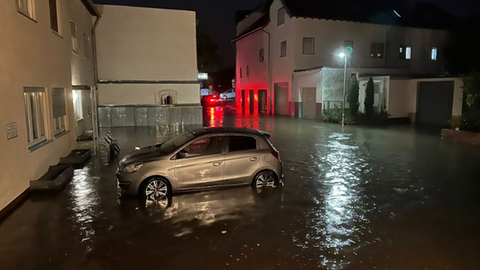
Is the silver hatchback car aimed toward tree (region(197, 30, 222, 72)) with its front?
no

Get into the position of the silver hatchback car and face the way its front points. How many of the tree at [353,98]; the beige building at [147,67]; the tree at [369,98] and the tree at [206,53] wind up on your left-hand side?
0

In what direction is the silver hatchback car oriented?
to the viewer's left

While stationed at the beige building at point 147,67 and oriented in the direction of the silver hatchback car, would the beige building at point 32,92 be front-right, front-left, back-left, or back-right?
front-right

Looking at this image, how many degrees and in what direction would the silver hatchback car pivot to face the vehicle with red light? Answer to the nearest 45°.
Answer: approximately 90° to its right

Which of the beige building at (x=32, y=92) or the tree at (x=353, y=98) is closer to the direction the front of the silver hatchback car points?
the beige building

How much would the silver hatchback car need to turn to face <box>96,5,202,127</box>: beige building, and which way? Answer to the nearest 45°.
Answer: approximately 90° to its right

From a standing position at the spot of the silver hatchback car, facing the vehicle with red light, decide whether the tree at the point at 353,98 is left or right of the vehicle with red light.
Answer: right

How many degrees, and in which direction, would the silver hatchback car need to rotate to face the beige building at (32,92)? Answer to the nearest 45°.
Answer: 0° — it already faces it

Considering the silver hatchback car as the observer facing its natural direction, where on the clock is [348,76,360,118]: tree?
The tree is roughly at 4 o'clock from the silver hatchback car.

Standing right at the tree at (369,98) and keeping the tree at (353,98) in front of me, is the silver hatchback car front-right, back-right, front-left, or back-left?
front-left

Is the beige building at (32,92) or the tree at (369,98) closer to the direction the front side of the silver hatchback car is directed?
the beige building

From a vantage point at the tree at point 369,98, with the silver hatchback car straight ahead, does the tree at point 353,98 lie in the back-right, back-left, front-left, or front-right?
front-right

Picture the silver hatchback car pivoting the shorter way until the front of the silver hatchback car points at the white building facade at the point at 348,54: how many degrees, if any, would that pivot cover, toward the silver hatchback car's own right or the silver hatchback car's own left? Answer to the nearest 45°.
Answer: approximately 135° to the silver hatchback car's own right

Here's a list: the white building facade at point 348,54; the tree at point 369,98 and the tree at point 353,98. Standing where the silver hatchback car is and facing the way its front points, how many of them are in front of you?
0

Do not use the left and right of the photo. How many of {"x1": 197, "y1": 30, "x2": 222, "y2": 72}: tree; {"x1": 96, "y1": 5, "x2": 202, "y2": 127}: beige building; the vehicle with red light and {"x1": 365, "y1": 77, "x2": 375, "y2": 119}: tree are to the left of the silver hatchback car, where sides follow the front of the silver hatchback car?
0

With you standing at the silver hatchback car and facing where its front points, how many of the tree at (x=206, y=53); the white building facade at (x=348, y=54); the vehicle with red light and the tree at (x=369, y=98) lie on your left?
0

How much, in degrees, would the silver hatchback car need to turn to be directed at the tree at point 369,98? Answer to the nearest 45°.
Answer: approximately 135° to its right
